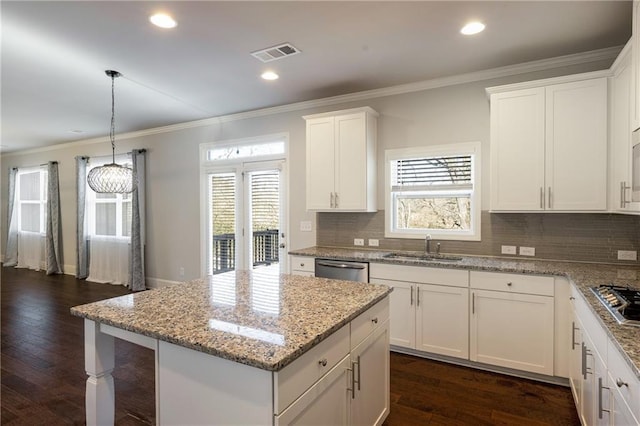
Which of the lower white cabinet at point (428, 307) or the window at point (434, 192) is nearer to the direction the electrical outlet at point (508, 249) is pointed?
the lower white cabinet

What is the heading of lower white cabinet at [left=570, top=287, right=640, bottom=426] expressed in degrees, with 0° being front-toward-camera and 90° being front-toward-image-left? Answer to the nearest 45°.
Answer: approximately 90°

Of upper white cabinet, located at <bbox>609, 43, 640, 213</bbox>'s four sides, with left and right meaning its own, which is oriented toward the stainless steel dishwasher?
front

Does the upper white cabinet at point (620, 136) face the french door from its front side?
yes

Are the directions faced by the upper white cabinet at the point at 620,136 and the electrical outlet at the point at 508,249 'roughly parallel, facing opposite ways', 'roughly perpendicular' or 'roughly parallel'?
roughly perpendicular

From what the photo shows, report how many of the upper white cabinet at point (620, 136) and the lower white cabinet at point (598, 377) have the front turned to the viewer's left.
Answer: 2

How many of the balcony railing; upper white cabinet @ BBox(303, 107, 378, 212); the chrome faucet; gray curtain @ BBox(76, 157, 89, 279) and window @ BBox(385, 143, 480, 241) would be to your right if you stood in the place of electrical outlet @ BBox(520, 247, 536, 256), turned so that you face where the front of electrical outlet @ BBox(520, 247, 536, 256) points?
5

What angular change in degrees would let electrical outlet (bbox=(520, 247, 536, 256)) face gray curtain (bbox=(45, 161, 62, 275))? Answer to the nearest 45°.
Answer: approximately 90° to its right

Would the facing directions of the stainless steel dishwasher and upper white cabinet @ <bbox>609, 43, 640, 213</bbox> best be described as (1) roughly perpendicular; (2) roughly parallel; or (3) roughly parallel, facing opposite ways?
roughly perpendicular

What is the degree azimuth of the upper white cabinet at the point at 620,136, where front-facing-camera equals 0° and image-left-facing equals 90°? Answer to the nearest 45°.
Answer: approximately 90°
